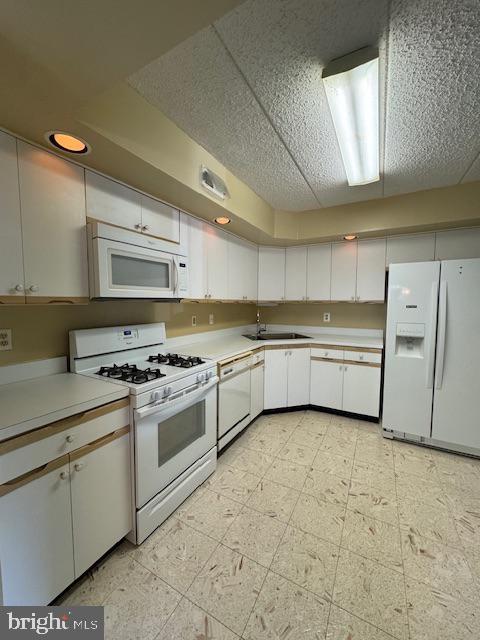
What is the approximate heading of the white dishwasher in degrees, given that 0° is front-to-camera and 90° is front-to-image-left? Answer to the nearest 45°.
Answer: approximately 315°

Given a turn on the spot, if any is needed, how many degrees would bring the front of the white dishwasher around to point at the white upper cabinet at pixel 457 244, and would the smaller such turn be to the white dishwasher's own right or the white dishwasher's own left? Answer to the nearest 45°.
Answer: approximately 45° to the white dishwasher's own left

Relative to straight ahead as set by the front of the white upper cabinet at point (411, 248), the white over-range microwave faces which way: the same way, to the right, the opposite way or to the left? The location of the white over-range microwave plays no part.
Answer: to the left

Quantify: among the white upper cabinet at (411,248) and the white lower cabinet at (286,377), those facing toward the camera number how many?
2

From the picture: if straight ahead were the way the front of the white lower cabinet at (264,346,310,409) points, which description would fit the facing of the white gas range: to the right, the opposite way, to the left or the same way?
to the left

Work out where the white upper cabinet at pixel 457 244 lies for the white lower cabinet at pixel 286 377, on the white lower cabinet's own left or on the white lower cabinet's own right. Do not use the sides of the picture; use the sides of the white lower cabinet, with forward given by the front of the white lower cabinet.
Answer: on the white lower cabinet's own left
